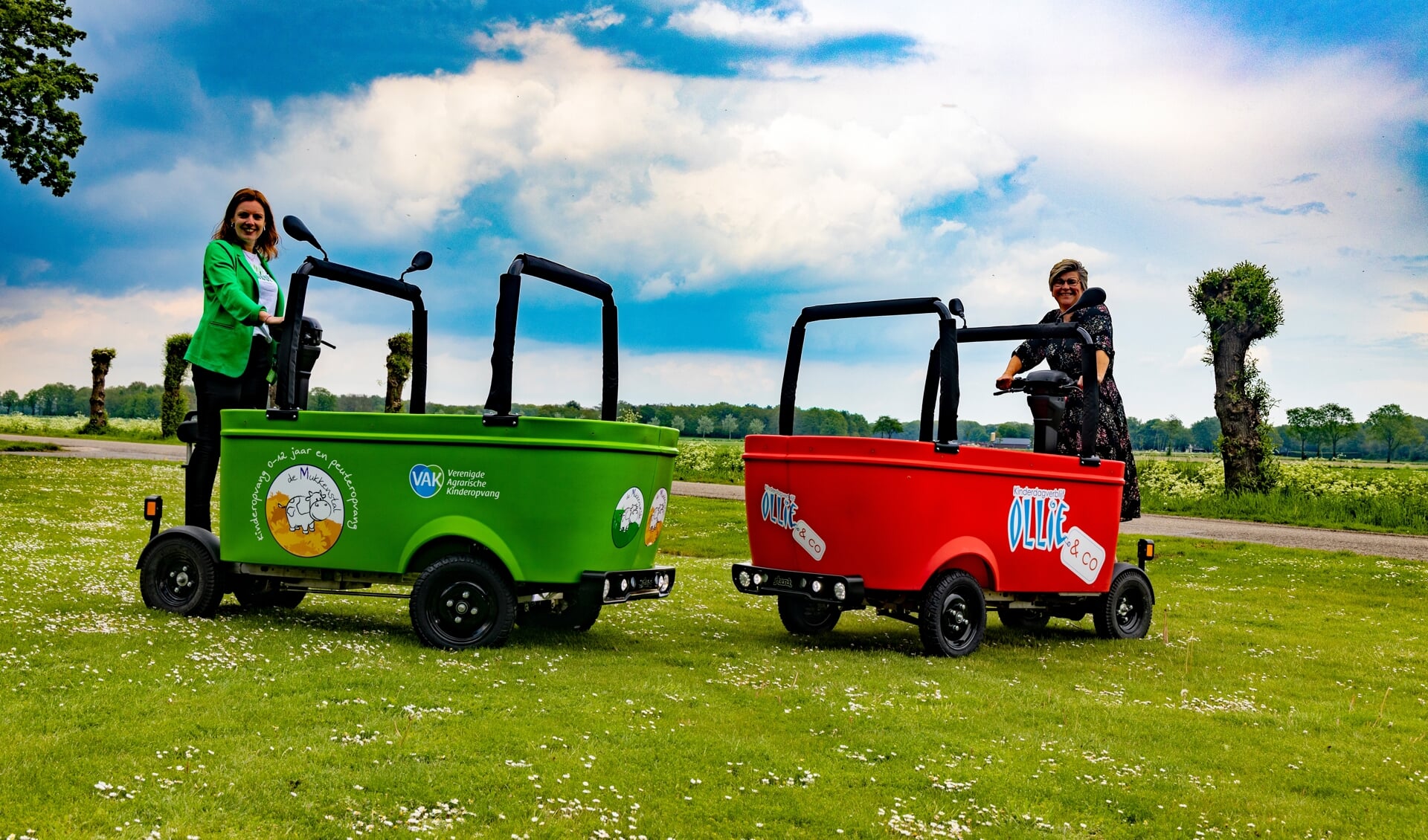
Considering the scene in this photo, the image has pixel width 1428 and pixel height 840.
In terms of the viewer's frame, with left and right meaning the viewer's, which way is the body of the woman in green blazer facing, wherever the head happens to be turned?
facing the viewer and to the right of the viewer

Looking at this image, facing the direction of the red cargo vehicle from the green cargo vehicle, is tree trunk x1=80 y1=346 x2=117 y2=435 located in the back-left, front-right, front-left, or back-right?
back-left

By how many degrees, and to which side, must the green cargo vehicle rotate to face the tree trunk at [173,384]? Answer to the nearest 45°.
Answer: approximately 135° to its left

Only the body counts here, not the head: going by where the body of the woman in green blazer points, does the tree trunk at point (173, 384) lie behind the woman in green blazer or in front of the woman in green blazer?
behind

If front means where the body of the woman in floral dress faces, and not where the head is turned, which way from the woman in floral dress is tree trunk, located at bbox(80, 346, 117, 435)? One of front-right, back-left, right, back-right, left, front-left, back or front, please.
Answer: right

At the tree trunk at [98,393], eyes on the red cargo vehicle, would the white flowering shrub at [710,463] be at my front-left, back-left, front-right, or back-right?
front-left

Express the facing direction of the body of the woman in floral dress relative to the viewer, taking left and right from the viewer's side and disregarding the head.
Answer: facing the viewer and to the left of the viewer

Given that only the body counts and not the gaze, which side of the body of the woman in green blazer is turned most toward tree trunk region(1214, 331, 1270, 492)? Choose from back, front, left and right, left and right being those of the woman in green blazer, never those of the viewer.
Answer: left

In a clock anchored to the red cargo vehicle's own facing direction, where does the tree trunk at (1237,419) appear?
The tree trunk is roughly at 5 o'clock from the red cargo vehicle.

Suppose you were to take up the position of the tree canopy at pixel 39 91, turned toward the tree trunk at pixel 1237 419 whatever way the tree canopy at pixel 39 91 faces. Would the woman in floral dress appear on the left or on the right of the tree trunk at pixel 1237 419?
right

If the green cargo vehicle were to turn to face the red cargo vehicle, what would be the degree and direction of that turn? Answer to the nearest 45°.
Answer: approximately 45° to its left

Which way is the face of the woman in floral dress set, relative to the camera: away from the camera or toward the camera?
toward the camera

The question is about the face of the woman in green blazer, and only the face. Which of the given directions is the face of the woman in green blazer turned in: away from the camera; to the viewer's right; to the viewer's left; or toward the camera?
toward the camera
